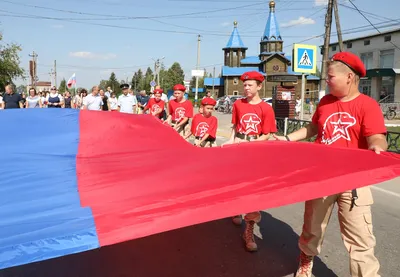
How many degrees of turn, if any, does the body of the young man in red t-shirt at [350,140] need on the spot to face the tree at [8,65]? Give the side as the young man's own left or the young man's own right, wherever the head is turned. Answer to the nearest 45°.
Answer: approximately 90° to the young man's own right

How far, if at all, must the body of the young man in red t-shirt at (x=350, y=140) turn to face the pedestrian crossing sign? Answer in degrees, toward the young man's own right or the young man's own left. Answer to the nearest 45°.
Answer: approximately 135° to the young man's own right

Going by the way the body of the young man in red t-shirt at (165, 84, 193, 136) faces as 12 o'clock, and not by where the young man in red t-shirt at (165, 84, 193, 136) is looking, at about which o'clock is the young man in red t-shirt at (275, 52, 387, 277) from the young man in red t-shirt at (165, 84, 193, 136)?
the young man in red t-shirt at (275, 52, 387, 277) is roughly at 10 o'clock from the young man in red t-shirt at (165, 84, 193, 136).

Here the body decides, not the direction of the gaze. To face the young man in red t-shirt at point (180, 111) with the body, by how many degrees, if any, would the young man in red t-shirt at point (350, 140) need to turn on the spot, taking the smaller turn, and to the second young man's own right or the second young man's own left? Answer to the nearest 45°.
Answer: approximately 90° to the second young man's own right

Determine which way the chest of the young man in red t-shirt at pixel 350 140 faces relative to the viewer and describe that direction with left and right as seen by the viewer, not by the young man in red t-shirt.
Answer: facing the viewer and to the left of the viewer

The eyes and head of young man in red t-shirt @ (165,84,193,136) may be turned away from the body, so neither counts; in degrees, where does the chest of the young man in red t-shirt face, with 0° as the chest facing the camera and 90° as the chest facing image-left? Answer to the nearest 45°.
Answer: approximately 45°

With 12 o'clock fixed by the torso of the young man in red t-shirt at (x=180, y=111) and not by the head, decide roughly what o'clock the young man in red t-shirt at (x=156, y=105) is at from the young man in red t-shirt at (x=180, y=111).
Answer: the young man in red t-shirt at (x=156, y=105) is roughly at 4 o'clock from the young man in red t-shirt at (x=180, y=111).

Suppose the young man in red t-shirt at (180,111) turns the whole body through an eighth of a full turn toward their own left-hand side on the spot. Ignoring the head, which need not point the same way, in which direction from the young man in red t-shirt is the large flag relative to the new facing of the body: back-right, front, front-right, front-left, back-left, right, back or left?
front

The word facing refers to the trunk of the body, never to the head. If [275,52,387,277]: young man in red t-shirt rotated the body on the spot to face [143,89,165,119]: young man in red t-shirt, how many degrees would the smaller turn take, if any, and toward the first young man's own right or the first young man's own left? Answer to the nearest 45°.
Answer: approximately 90° to the first young man's own right

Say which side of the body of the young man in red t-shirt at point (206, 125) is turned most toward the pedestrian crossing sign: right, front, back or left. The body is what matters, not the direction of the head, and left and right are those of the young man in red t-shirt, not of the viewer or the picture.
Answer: back
